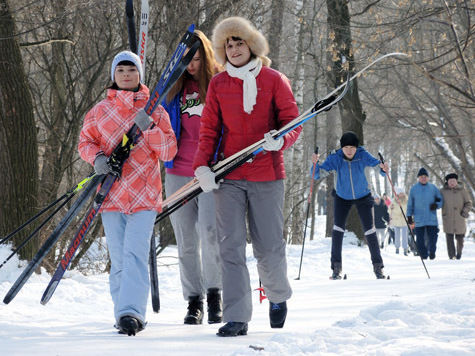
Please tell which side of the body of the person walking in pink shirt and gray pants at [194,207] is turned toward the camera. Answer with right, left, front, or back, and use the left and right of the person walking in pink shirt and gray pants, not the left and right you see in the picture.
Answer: front

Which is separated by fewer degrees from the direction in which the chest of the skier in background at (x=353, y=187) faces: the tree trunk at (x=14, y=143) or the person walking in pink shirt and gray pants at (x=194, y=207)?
the person walking in pink shirt and gray pants

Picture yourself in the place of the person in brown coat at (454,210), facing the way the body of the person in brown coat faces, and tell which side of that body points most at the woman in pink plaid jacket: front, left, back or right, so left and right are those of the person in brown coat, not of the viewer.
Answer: front

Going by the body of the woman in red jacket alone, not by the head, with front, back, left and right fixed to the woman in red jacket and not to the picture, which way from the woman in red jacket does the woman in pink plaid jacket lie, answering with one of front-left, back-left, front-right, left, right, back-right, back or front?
right

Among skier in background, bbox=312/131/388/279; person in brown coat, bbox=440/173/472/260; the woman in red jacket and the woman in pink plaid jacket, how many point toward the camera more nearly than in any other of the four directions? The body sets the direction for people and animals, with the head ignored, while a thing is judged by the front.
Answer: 4

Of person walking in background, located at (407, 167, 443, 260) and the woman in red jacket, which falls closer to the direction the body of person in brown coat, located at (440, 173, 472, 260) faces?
the woman in red jacket

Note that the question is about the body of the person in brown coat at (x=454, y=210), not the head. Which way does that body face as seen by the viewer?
toward the camera

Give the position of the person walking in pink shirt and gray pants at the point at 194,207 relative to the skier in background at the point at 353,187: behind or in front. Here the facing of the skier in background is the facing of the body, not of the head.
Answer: in front

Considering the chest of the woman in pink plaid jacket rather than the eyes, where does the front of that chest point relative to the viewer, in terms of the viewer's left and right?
facing the viewer

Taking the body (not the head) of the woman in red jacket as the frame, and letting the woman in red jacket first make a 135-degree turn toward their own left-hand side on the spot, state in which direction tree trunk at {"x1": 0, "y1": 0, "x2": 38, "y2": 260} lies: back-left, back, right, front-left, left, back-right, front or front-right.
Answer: left

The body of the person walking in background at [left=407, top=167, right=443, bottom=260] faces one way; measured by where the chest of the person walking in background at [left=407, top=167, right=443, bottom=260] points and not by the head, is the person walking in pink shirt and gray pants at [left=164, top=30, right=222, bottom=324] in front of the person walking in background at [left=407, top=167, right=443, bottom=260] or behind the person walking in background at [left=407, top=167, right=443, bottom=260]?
in front
